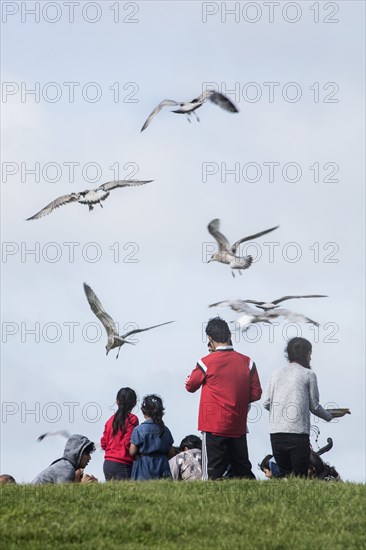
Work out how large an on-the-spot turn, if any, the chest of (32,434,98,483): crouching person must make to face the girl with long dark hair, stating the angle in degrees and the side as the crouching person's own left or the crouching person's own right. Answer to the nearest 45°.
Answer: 0° — they already face them

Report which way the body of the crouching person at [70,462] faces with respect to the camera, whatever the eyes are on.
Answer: to the viewer's right

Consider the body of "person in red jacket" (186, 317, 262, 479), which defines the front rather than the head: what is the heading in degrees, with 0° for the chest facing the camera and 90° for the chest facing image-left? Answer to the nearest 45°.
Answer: approximately 180°

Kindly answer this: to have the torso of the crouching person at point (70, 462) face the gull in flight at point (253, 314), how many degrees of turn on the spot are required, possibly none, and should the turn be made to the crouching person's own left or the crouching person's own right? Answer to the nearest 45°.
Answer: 0° — they already face it

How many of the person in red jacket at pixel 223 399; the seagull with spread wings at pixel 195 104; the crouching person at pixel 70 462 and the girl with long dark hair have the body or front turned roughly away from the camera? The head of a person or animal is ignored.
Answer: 2

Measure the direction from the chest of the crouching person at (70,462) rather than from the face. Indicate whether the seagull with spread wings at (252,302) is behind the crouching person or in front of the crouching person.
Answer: in front

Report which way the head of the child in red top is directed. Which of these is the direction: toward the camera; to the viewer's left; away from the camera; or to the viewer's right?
away from the camera

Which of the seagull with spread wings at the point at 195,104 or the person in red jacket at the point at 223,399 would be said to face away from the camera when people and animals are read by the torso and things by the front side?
the person in red jacket

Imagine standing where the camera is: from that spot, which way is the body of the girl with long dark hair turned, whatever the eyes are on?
away from the camera

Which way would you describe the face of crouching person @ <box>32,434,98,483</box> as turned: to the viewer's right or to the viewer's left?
to the viewer's right

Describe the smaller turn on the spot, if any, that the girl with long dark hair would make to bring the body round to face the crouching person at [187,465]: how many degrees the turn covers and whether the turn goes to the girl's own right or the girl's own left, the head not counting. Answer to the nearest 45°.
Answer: approximately 45° to the girl's own right

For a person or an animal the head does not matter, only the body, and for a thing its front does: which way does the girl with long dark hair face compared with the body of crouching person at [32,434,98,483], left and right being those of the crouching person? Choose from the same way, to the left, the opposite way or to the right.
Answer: to the left

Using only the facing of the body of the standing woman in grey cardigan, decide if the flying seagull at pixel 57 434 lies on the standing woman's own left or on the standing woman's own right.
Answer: on the standing woman's own left
